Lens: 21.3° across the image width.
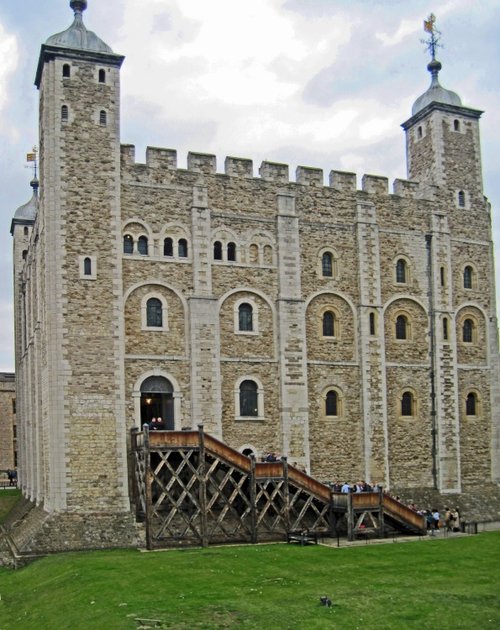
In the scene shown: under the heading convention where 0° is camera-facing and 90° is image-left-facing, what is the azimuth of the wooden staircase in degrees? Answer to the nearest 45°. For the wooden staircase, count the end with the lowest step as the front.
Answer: approximately 270°
